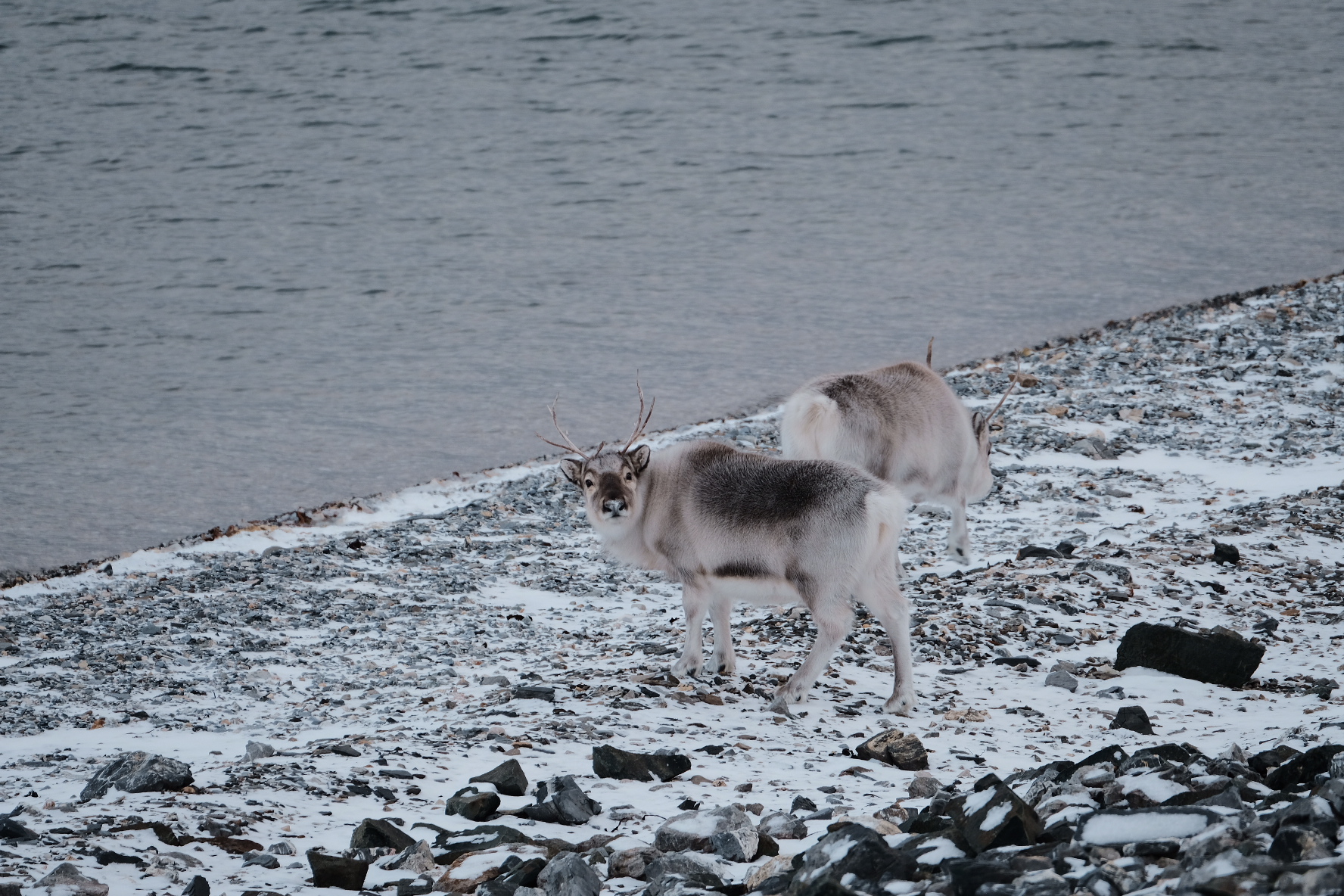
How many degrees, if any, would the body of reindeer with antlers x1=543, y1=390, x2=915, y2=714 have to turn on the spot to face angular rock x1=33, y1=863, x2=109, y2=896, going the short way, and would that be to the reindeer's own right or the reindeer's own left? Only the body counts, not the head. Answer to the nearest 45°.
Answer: approximately 90° to the reindeer's own left

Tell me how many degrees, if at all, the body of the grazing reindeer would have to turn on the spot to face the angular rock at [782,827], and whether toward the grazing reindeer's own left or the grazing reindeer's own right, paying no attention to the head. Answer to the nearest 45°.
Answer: approximately 135° to the grazing reindeer's own right

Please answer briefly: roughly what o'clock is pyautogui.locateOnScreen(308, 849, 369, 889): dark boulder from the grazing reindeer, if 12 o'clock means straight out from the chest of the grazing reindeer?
The dark boulder is roughly at 5 o'clock from the grazing reindeer.

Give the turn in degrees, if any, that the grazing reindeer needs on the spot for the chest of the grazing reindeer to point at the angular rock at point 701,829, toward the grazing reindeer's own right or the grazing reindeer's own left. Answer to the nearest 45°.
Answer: approximately 135° to the grazing reindeer's own right

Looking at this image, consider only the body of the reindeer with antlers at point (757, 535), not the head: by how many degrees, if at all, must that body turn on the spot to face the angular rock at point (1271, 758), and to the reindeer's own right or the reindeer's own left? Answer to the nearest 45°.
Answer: approximately 180°

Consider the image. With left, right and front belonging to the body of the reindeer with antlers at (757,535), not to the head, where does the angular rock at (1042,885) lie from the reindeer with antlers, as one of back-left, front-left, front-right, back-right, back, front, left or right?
back-left

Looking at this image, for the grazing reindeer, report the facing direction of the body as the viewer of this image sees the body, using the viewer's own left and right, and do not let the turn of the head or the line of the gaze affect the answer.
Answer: facing away from the viewer and to the right of the viewer

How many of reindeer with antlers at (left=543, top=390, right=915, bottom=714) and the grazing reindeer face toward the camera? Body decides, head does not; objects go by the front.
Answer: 0

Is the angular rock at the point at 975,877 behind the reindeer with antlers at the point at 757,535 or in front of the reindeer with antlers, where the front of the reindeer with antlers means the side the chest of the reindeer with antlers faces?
behind

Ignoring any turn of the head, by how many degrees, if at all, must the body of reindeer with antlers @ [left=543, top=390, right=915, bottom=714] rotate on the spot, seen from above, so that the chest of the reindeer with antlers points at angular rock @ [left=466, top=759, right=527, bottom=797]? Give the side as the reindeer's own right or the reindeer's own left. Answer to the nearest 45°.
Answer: approximately 90° to the reindeer's own left

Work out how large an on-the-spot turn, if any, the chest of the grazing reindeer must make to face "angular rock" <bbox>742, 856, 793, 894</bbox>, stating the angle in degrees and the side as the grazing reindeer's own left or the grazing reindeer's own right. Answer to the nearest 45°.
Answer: approximately 135° to the grazing reindeer's own right

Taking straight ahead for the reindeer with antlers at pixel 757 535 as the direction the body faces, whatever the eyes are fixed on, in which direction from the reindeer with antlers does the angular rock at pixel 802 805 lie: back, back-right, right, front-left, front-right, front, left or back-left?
back-left

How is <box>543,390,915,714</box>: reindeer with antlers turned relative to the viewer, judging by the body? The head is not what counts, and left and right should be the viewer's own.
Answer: facing away from the viewer and to the left of the viewer

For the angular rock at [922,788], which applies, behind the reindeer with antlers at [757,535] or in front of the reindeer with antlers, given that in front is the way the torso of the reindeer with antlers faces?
behind

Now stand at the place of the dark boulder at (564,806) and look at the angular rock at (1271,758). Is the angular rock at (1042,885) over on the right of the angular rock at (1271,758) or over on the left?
right

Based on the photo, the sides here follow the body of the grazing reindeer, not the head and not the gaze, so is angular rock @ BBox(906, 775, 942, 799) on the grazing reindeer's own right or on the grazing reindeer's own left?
on the grazing reindeer's own right
